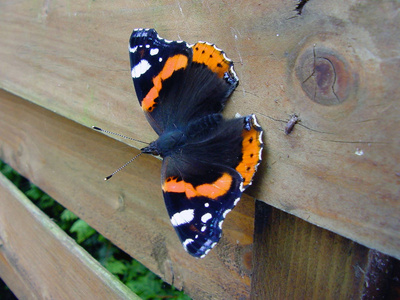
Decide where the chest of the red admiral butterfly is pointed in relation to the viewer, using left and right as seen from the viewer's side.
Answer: facing to the left of the viewer

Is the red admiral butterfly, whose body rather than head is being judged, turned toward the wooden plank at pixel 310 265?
no
